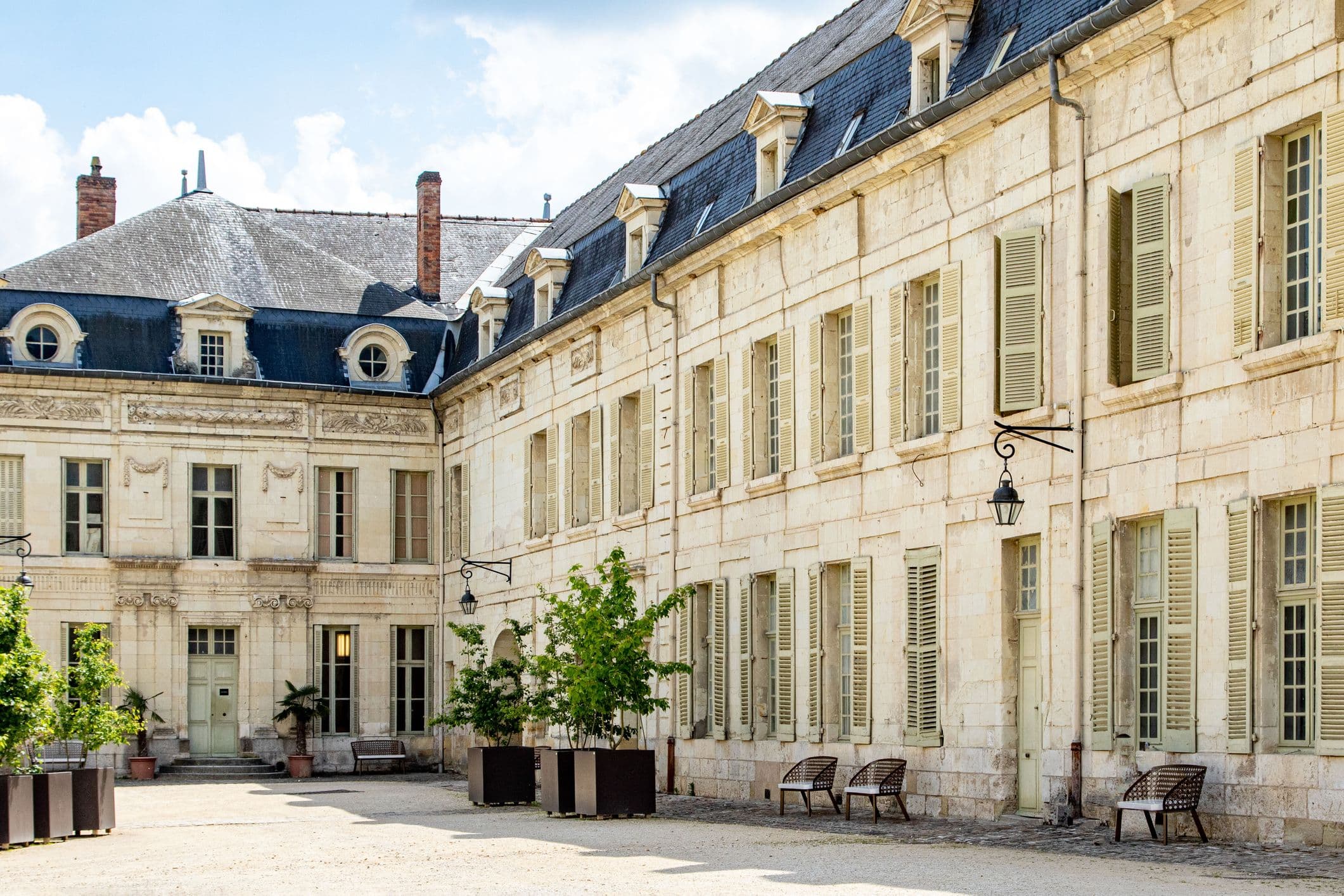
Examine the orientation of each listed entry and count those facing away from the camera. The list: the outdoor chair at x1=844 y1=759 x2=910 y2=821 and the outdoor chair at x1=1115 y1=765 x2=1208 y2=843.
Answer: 0

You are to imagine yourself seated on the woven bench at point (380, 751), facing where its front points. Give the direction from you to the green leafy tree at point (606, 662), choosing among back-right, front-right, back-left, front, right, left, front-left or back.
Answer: front

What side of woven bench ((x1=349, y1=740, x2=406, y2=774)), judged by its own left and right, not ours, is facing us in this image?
front

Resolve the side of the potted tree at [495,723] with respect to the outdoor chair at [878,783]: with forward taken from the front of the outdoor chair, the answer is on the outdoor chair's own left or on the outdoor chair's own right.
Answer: on the outdoor chair's own right

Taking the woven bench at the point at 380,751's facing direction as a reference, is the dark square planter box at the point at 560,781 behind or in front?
in front

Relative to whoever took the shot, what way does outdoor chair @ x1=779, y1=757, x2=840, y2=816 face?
facing the viewer and to the left of the viewer

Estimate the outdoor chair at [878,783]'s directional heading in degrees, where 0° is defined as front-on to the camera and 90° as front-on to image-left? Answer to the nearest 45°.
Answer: approximately 45°

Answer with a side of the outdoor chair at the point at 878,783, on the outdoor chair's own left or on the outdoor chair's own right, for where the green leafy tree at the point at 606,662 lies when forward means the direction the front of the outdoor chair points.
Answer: on the outdoor chair's own right

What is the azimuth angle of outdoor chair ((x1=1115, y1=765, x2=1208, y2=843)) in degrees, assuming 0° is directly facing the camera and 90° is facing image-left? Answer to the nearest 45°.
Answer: approximately 45°

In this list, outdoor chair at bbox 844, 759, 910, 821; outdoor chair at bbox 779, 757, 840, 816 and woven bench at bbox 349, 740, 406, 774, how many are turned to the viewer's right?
0

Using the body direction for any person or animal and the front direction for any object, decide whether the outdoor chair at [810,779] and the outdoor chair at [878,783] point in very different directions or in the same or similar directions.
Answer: same or similar directions
